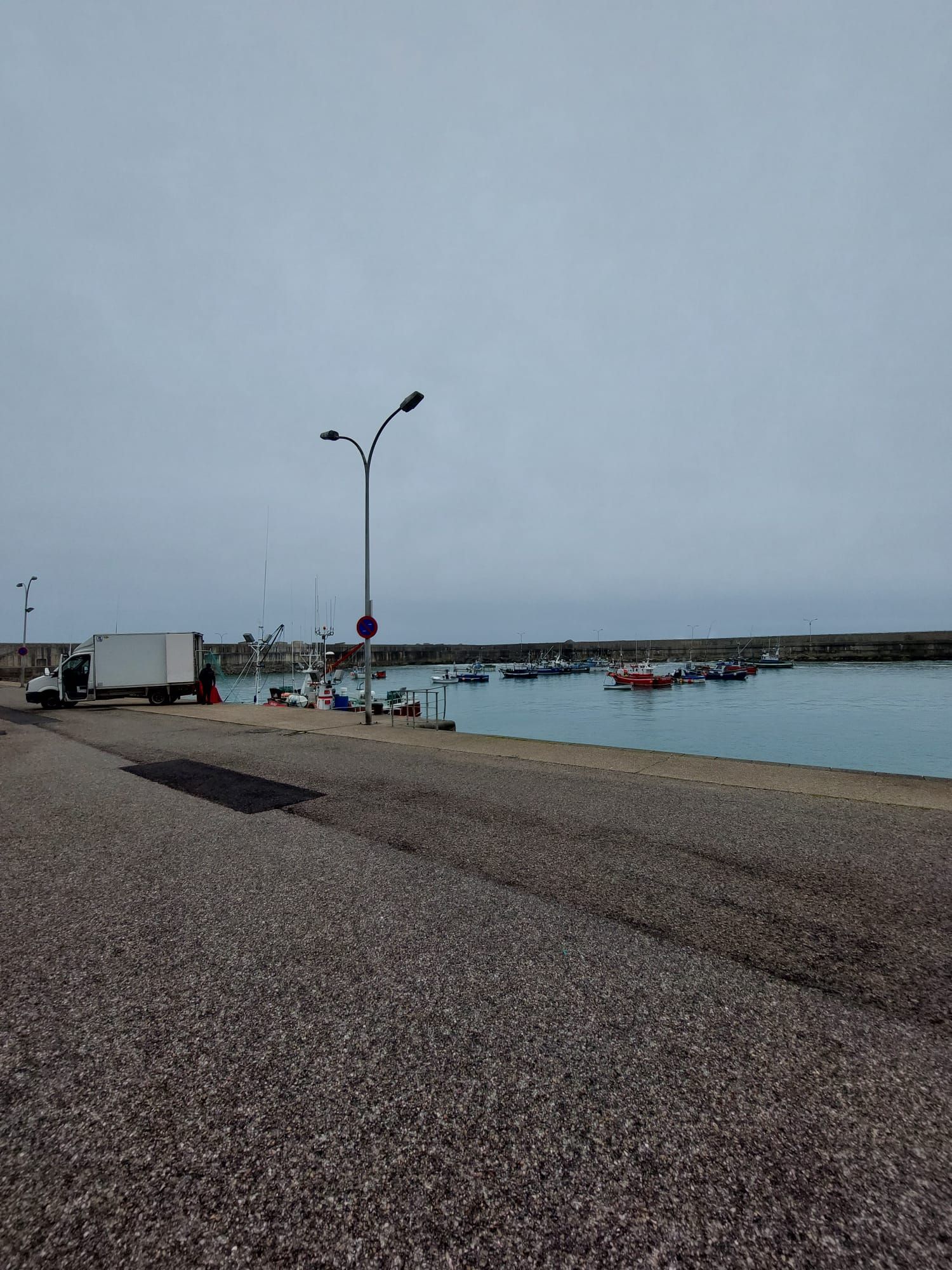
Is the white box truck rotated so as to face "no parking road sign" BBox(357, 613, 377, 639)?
no

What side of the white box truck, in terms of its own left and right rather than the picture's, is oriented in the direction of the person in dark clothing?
back

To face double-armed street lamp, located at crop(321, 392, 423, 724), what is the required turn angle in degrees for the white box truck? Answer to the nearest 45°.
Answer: approximately 135° to its left

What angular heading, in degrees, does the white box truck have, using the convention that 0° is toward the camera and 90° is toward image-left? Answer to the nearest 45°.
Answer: approximately 90°

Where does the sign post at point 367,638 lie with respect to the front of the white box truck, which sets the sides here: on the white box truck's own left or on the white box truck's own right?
on the white box truck's own left
